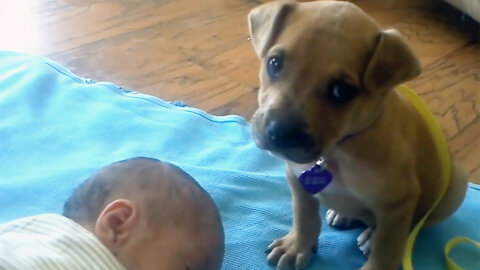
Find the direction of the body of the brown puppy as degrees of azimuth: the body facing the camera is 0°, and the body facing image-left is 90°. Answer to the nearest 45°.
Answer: approximately 45°
